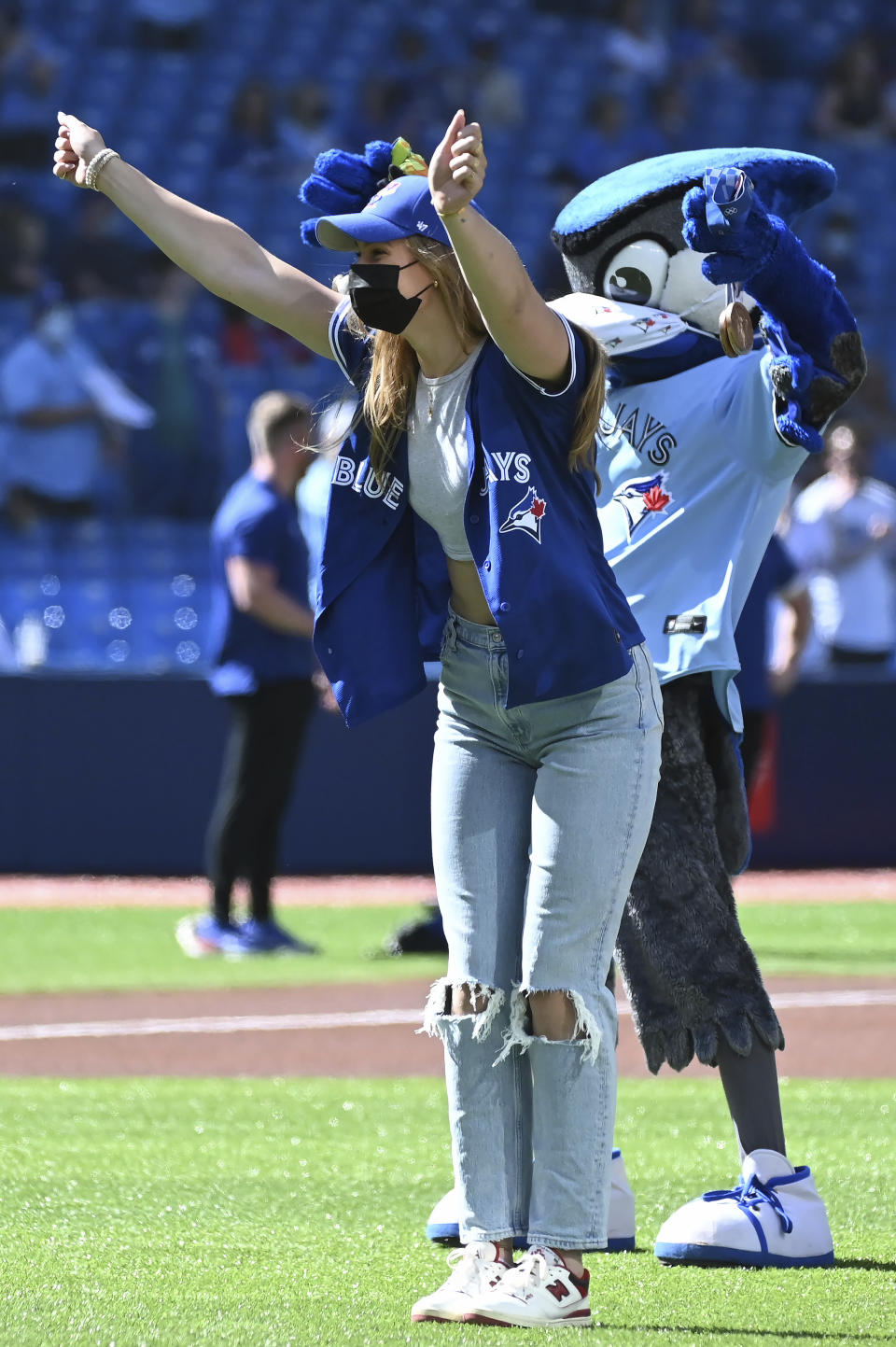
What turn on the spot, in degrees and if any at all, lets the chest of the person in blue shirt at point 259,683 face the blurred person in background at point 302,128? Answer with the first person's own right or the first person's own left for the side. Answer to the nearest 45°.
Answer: approximately 90° to the first person's own left

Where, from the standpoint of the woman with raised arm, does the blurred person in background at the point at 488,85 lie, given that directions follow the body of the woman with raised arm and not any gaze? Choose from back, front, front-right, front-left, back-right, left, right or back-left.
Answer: back-right

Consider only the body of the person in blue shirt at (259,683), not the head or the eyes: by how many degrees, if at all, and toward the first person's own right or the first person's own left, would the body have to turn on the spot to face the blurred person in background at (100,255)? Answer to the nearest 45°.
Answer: approximately 90° to the first person's own left

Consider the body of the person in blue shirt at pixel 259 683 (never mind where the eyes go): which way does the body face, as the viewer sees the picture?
to the viewer's right

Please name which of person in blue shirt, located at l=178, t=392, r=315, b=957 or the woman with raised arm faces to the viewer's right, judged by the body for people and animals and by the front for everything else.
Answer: the person in blue shirt

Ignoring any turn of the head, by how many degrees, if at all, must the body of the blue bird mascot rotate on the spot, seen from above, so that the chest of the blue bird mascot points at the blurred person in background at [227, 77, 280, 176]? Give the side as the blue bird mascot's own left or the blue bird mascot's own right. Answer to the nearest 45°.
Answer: approximately 135° to the blue bird mascot's own right

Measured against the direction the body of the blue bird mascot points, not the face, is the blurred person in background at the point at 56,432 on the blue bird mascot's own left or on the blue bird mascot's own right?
on the blue bird mascot's own right

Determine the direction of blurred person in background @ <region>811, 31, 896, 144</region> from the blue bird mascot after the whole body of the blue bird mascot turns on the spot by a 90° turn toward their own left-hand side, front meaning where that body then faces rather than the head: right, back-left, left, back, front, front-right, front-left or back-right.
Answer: back-left

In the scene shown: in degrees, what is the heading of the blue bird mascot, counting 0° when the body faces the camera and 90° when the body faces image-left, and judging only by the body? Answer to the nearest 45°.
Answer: approximately 45°
